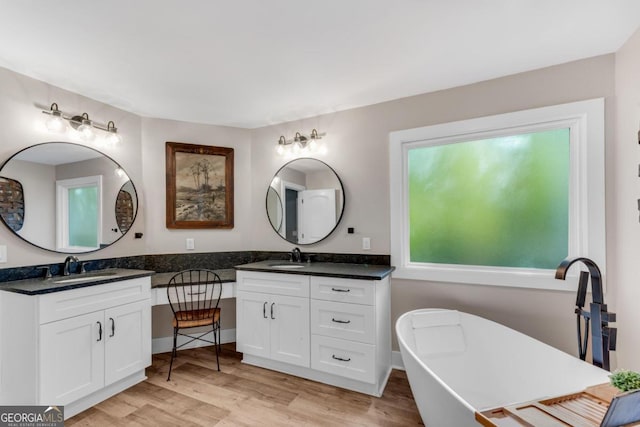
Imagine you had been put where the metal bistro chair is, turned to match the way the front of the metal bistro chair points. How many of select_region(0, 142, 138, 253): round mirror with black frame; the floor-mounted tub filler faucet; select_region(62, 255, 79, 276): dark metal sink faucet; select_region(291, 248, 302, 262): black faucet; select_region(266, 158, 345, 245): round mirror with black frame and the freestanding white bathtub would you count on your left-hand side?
2

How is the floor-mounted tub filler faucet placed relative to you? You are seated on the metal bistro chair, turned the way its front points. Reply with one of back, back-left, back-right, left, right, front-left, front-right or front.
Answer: back-right

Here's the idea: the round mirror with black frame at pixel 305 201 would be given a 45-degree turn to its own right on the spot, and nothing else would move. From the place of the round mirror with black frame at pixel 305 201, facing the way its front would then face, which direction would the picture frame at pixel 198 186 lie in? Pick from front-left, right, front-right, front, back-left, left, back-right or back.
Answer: front

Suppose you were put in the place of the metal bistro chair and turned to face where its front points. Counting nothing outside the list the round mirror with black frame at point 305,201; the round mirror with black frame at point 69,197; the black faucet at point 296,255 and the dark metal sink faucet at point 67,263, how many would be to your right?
2

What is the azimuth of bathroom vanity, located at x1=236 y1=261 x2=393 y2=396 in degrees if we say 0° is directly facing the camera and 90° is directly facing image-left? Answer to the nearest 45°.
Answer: approximately 45°

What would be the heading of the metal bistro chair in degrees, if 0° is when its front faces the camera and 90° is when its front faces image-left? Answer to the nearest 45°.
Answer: approximately 180°

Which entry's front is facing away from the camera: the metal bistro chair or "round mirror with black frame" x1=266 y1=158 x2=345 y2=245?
the metal bistro chair

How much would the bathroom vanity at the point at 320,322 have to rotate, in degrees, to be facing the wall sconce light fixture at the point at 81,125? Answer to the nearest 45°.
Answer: approximately 45° to its right

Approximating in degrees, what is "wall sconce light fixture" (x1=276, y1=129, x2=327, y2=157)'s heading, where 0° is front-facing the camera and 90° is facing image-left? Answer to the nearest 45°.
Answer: approximately 45°

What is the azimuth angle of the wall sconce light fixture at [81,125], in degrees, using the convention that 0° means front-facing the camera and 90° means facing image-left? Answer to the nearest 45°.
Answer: approximately 315°

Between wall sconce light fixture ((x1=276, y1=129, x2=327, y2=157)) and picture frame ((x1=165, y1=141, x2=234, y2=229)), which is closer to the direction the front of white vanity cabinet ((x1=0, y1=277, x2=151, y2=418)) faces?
the wall sconce light fixture
